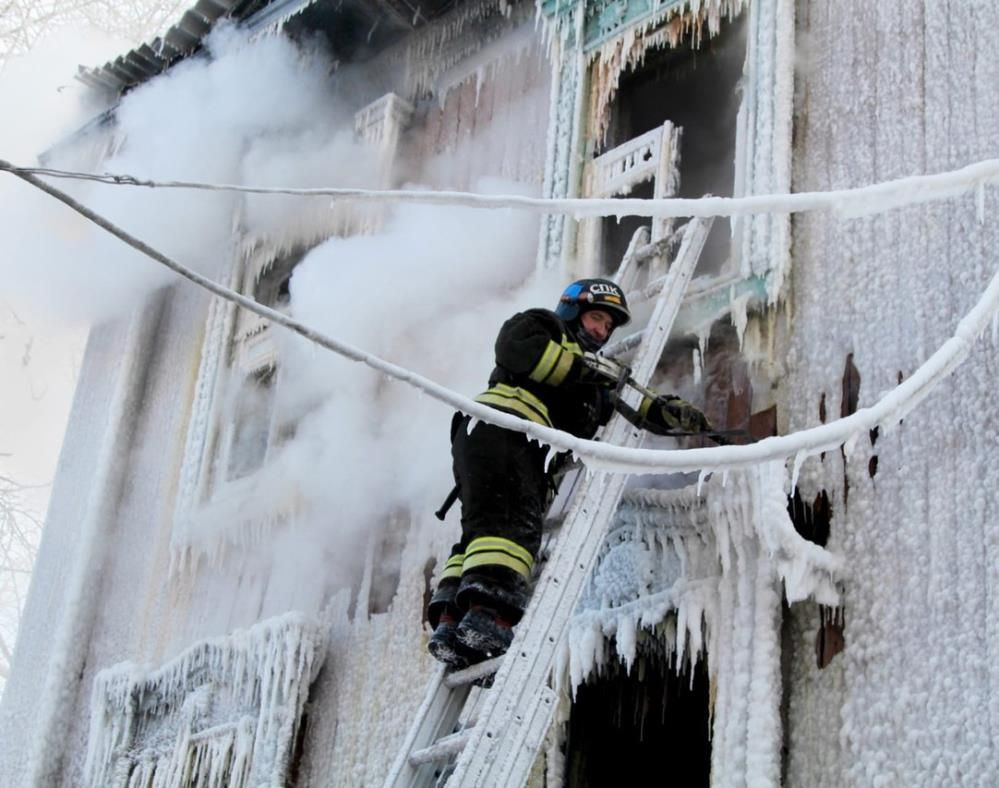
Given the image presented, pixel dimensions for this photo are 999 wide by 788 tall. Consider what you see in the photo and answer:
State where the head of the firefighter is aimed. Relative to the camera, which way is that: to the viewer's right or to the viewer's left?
to the viewer's right

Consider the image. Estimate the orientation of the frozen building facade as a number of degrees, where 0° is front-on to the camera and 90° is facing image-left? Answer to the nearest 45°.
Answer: approximately 45°

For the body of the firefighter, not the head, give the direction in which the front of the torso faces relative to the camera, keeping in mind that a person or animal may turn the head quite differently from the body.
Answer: to the viewer's right
